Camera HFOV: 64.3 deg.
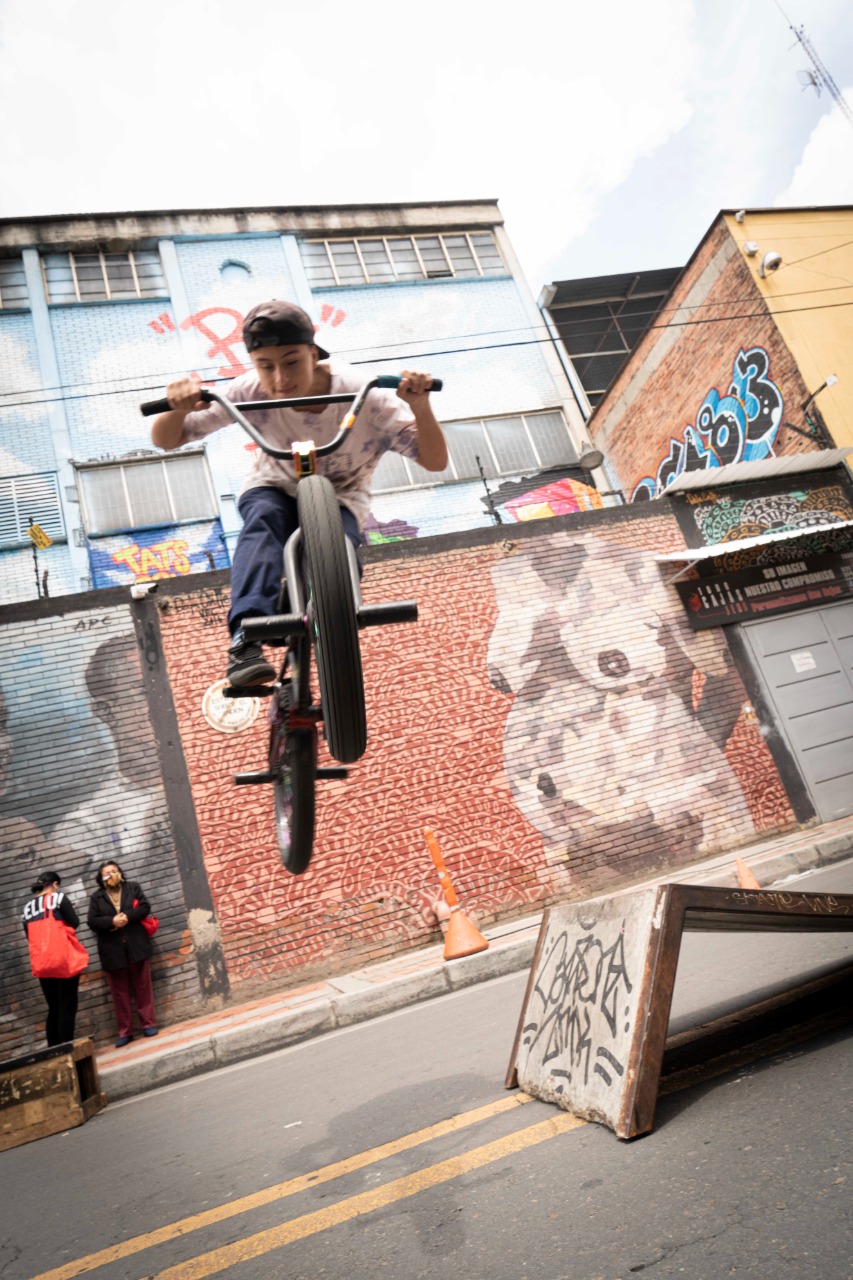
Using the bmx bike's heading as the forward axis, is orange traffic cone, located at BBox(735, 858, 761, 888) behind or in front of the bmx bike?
behind

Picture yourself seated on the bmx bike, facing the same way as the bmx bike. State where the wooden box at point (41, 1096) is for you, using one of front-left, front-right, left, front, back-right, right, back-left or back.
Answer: back-right

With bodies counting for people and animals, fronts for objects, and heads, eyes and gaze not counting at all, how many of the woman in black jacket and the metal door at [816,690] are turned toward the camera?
2

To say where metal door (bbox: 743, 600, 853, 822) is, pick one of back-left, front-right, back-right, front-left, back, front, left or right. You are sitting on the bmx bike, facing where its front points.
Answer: back-left

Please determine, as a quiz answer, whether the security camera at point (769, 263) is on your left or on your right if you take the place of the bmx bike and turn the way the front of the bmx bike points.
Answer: on your left

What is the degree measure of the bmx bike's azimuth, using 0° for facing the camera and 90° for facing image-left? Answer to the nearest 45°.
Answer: approximately 0°

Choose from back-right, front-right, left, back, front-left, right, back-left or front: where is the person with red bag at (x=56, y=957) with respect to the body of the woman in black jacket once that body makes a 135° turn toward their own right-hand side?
left

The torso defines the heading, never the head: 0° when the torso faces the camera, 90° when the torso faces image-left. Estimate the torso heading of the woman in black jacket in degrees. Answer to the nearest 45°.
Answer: approximately 0°
